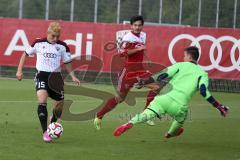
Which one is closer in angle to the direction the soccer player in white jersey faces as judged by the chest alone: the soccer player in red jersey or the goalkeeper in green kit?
the goalkeeper in green kit

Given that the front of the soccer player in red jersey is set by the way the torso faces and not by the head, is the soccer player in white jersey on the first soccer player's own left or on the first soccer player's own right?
on the first soccer player's own right

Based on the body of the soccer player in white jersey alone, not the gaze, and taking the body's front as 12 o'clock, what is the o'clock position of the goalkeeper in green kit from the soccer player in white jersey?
The goalkeeper in green kit is roughly at 10 o'clock from the soccer player in white jersey.

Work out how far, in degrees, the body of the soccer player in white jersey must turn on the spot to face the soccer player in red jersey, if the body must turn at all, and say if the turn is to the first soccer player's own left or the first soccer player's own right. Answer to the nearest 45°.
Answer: approximately 135° to the first soccer player's own left

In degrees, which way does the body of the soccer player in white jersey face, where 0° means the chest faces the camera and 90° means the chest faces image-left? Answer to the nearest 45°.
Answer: approximately 0°

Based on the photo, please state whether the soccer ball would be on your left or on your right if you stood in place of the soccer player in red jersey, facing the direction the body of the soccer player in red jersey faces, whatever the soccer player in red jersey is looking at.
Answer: on your right

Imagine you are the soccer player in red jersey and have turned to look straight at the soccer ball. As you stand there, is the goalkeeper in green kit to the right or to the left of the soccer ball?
left
